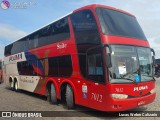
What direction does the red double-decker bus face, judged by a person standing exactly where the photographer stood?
facing the viewer and to the right of the viewer
